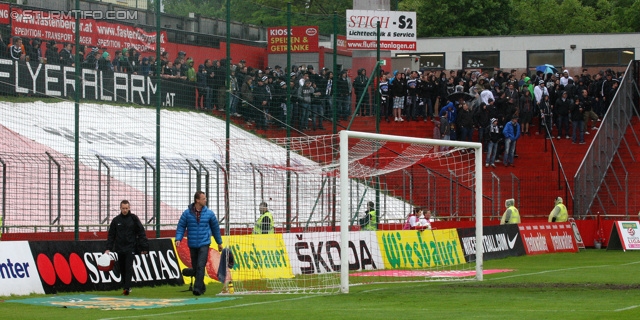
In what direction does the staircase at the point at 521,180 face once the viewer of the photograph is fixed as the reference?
facing the viewer

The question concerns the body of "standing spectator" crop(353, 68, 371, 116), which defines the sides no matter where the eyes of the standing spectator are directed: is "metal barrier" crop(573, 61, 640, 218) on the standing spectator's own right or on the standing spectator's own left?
on the standing spectator's own left

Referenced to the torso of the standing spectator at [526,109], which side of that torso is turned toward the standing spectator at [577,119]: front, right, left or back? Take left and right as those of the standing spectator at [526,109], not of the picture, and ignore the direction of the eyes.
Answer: left

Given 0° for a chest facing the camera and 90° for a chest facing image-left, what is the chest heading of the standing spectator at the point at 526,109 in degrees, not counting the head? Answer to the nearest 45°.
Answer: approximately 0°

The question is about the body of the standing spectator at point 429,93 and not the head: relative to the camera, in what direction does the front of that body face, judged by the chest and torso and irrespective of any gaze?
toward the camera

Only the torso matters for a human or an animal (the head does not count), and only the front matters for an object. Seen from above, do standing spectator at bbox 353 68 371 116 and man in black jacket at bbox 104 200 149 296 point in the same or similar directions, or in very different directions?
same or similar directions

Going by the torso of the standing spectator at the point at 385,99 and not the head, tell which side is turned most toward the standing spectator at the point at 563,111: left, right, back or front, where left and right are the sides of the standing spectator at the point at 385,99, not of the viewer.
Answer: left

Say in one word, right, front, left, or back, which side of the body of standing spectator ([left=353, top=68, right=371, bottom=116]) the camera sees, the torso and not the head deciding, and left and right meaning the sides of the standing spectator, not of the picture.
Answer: front

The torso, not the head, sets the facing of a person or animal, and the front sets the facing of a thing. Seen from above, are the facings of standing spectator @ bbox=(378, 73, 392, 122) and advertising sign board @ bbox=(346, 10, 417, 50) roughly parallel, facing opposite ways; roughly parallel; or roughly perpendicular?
roughly parallel

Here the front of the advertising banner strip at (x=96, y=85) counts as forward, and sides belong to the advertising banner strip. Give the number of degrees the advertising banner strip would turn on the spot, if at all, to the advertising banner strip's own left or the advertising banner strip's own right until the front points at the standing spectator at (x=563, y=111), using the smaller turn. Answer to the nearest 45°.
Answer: approximately 90° to the advertising banner strip's own left
